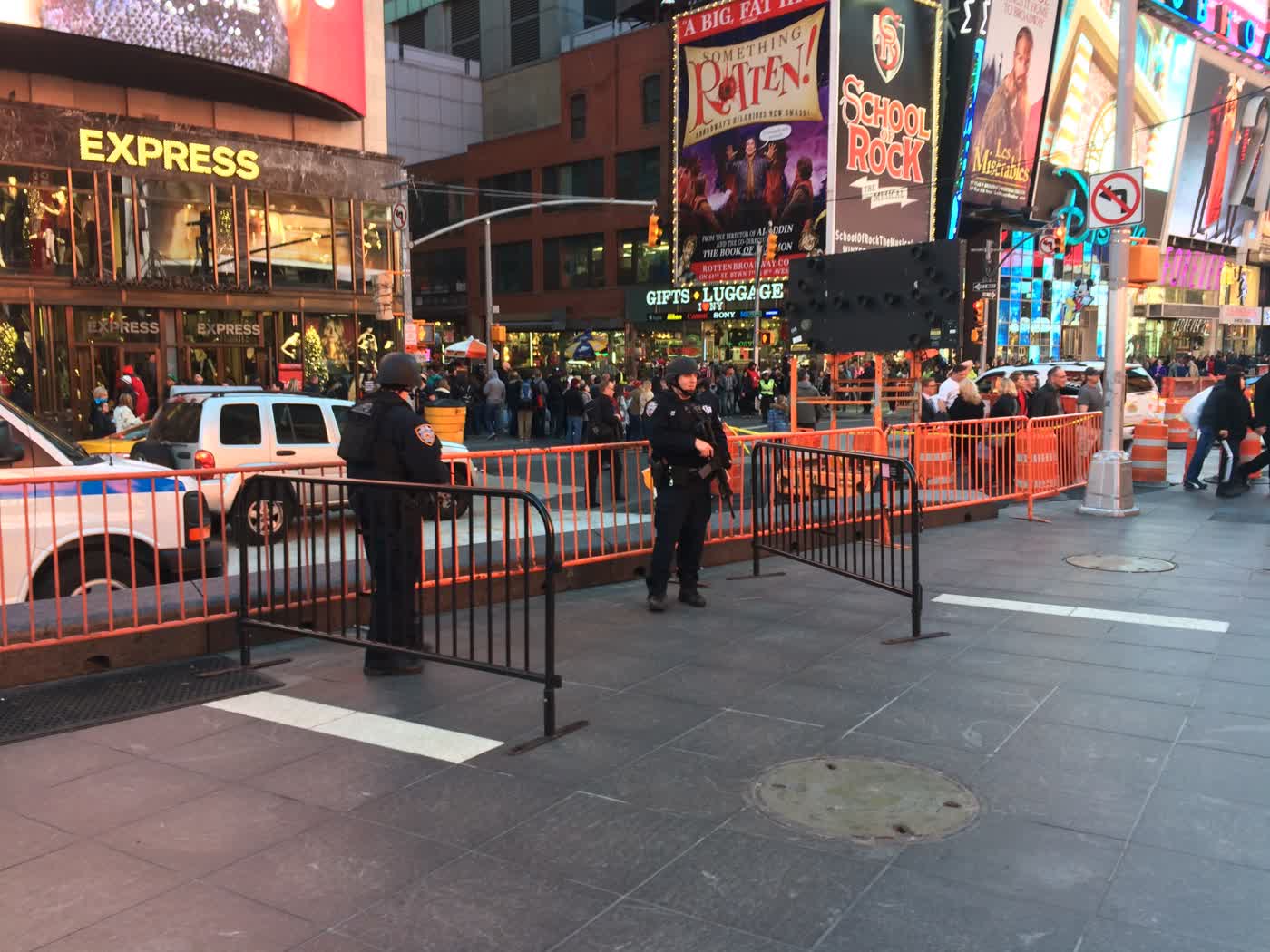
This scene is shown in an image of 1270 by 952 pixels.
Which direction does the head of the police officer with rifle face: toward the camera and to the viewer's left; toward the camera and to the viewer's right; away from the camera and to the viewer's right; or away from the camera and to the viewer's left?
toward the camera and to the viewer's right

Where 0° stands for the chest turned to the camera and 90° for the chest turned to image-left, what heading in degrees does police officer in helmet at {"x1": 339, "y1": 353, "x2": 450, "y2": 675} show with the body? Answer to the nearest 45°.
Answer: approximately 225°

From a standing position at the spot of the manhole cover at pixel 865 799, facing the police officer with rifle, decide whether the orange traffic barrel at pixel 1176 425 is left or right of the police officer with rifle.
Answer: right

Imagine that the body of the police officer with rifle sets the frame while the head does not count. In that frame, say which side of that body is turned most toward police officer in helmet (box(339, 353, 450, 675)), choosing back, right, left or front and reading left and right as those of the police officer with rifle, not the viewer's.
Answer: right

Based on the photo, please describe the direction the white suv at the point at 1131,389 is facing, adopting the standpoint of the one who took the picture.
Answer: facing away from the viewer and to the left of the viewer

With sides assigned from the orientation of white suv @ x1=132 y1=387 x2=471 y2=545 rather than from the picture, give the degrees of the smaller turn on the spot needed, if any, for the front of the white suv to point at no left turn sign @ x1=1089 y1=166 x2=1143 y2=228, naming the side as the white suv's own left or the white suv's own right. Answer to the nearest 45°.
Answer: approximately 45° to the white suv's own right
